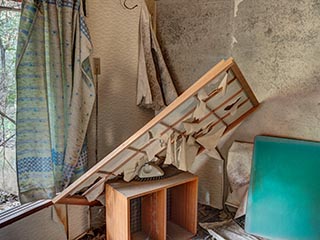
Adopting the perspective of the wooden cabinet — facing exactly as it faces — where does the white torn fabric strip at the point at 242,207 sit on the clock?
The white torn fabric strip is roughly at 10 o'clock from the wooden cabinet.

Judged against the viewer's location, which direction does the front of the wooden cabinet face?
facing the viewer and to the right of the viewer

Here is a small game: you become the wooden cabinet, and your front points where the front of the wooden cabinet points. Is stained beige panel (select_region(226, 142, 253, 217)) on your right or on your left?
on your left

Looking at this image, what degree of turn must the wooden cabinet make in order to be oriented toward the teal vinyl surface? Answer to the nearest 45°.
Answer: approximately 45° to its left

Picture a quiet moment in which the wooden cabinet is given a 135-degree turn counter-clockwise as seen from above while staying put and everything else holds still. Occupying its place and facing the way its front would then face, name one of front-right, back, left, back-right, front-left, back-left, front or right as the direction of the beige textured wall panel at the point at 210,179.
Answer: front-right
